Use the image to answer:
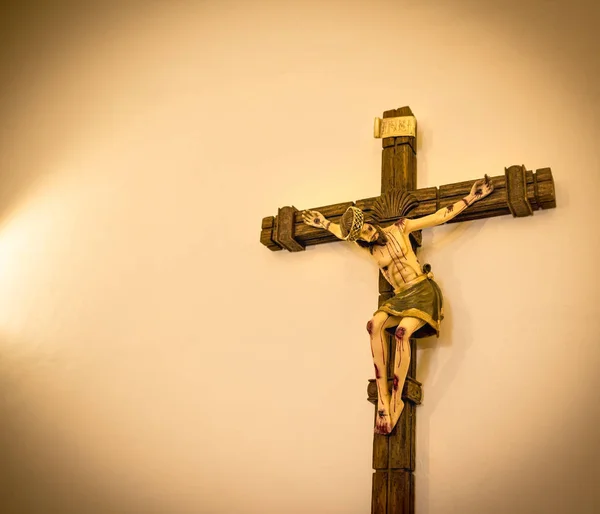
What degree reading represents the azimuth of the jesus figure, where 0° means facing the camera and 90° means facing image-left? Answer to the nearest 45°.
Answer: approximately 45°

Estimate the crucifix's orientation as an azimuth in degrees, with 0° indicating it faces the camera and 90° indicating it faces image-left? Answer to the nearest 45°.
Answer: approximately 45°
